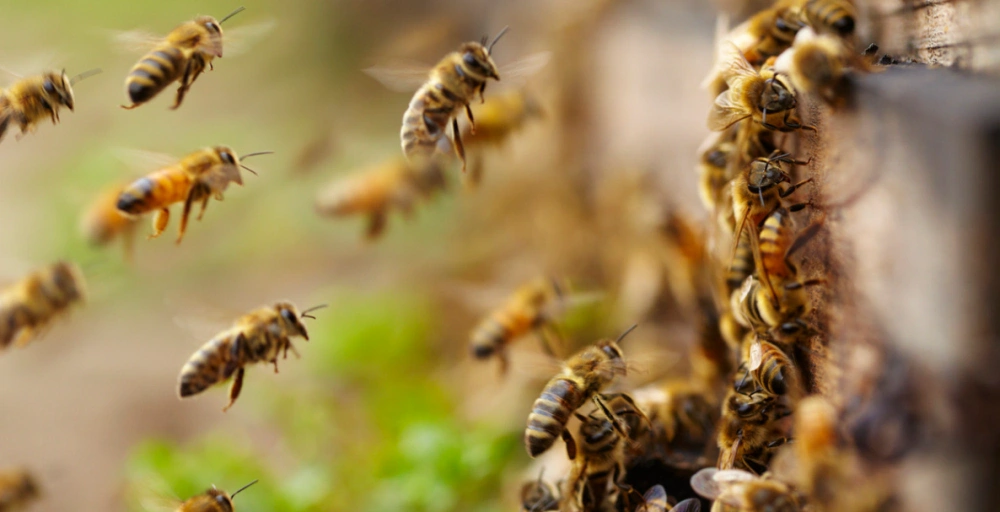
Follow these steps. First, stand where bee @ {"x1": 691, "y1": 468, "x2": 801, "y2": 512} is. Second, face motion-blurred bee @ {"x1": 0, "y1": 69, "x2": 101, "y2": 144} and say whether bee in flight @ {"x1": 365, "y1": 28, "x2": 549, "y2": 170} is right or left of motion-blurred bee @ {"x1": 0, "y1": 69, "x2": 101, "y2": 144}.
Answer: right

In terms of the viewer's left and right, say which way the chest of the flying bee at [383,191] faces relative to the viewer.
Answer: facing to the right of the viewer

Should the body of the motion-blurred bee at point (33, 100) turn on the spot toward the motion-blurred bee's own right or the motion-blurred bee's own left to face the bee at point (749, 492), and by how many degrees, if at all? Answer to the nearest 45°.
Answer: approximately 45° to the motion-blurred bee's own right

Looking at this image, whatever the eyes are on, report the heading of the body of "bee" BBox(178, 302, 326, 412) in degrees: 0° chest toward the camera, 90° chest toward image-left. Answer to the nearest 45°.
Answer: approximately 270°

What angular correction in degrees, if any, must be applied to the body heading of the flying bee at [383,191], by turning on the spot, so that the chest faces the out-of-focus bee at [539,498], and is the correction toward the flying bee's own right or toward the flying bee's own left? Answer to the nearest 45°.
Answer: approximately 90° to the flying bee's own right

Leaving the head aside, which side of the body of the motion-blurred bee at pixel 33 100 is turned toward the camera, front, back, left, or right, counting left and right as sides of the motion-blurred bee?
right

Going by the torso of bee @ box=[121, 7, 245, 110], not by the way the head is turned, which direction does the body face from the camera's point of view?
to the viewer's right

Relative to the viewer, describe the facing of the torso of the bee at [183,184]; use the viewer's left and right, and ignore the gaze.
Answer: facing to the right of the viewer
